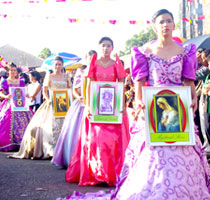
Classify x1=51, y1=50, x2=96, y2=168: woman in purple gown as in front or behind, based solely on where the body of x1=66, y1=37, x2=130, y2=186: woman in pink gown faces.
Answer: behind

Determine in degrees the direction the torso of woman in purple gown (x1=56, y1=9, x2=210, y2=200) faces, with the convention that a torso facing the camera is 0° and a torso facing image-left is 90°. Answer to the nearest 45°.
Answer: approximately 0°

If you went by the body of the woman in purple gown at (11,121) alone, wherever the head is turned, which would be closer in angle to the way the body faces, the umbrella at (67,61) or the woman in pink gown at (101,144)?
the woman in pink gown

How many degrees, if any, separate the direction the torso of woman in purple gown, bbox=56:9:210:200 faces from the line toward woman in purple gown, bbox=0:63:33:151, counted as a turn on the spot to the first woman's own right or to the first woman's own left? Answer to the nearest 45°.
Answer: approximately 135° to the first woman's own right

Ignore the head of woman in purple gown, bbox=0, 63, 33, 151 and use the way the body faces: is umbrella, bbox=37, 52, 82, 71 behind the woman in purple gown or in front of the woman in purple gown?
behind

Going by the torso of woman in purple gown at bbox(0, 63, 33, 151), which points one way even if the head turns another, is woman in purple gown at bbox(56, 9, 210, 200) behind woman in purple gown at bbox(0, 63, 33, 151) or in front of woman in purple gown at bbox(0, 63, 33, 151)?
in front
